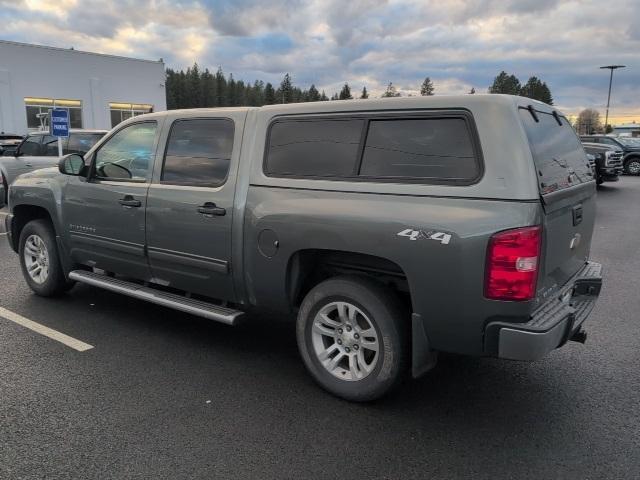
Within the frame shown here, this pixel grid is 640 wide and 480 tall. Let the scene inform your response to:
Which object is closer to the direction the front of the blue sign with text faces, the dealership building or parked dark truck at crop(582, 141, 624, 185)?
the parked dark truck

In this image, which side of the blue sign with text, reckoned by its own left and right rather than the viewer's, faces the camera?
front

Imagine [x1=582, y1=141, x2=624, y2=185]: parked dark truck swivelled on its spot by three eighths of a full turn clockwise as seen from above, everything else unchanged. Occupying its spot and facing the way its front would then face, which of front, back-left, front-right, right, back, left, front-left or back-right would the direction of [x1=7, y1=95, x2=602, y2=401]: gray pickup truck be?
left

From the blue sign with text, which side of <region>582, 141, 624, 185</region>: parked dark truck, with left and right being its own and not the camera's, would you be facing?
right

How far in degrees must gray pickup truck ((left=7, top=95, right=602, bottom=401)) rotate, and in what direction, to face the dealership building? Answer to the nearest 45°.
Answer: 0° — it already faces it

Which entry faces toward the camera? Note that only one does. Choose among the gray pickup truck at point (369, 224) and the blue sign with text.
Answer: the blue sign with text

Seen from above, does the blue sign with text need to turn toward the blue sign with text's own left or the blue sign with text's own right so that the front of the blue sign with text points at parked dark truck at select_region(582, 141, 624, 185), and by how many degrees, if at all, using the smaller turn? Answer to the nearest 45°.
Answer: approximately 90° to the blue sign with text's own left

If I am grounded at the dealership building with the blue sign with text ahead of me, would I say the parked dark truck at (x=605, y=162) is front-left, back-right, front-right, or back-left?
front-left

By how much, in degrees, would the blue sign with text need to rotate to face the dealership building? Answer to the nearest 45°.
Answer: approximately 180°

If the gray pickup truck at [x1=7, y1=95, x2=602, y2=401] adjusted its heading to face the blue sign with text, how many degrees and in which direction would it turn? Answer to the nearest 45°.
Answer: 0° — it already faces it

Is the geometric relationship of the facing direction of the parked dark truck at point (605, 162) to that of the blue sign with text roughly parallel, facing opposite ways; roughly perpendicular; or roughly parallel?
roughly parallel

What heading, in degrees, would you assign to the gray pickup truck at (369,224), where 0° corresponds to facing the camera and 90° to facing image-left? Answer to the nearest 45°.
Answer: approximately 135°

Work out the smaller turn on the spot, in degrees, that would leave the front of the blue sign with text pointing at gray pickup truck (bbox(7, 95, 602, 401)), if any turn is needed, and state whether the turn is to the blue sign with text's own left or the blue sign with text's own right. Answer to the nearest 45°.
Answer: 0° — it already faces it

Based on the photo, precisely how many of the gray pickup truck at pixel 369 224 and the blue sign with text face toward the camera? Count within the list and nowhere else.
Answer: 1
